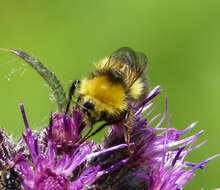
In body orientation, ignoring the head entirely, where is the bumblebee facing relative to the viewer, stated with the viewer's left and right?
facing the viewer and to the left of the viewer
